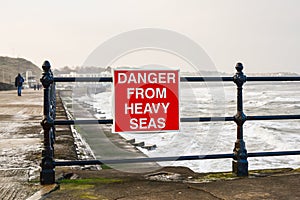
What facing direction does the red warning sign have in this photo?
toward the camera
